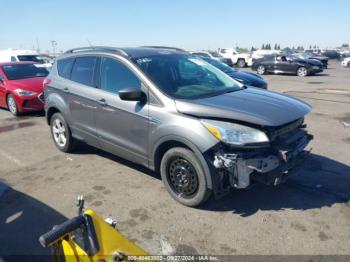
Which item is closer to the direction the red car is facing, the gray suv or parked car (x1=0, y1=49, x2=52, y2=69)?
the gray suv

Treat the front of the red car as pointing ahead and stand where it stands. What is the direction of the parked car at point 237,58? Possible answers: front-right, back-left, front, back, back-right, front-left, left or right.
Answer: left

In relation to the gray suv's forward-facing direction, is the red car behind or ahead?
behind

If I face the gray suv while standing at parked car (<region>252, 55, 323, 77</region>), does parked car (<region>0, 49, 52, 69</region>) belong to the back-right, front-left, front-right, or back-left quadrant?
front-right

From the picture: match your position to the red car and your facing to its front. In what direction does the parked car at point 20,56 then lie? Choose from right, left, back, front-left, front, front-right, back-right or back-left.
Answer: back-left

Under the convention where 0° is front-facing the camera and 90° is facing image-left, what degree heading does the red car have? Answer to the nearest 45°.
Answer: approximately 315°

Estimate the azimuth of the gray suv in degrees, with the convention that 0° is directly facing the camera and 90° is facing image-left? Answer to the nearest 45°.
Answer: approximately 315°

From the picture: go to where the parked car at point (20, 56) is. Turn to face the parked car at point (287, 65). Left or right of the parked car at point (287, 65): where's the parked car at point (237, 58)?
left

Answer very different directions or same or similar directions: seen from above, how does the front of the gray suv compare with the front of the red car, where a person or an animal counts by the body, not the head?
same or similar directions

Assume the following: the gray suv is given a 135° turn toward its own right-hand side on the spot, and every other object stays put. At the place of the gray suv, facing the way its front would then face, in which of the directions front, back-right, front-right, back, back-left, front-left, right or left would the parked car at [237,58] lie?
right
